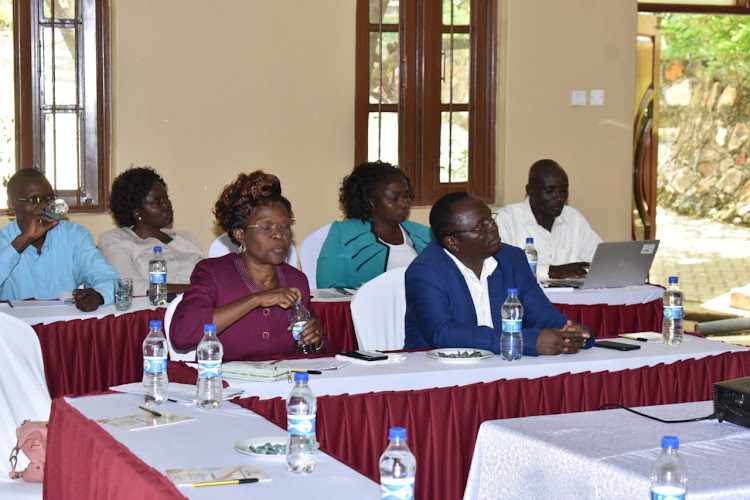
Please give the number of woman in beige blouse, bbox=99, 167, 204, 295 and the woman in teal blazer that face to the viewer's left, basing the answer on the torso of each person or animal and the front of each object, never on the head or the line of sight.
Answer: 0

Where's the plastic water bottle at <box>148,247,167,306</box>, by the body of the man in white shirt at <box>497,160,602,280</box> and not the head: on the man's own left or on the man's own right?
on the man's own right

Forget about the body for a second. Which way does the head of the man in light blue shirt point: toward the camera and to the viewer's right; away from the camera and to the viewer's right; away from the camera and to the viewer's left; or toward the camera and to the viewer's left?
toward the camera and to the viewer's right

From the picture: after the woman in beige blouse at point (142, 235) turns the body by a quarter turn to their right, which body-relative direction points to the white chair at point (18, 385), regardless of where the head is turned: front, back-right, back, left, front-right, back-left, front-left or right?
front-left

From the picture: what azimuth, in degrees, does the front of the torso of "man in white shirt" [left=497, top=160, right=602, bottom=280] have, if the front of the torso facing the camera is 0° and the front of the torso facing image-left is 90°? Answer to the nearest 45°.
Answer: approximately 315°

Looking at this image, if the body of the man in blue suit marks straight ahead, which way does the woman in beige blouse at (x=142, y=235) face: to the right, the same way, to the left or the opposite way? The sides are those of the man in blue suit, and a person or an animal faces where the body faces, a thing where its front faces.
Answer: the same way

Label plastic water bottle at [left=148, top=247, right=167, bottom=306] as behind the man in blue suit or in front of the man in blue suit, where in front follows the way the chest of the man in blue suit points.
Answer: behind

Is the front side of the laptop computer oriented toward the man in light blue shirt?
no

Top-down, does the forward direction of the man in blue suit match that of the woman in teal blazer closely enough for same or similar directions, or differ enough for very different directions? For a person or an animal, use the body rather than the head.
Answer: same or similar directions

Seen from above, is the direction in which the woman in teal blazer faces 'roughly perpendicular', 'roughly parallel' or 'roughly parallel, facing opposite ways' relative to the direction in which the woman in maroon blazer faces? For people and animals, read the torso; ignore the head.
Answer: roughly parallel

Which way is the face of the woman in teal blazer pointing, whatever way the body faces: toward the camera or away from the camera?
toward the camera

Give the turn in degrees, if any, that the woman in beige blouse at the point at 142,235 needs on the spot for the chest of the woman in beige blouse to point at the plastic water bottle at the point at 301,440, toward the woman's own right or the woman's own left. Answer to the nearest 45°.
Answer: approximately 45° to the woman's own right

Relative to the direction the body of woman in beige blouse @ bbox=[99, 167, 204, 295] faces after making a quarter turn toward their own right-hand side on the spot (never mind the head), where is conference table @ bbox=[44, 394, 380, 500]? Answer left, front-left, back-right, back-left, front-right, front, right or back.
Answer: front-left

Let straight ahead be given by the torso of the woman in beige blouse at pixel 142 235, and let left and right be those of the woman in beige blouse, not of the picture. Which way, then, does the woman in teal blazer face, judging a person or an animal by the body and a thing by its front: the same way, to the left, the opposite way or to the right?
the same way

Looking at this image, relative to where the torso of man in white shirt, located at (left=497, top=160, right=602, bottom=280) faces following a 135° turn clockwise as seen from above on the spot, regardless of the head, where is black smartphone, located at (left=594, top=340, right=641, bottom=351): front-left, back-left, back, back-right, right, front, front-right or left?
left

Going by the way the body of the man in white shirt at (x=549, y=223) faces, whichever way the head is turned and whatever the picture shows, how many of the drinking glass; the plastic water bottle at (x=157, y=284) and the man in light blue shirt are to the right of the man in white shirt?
3

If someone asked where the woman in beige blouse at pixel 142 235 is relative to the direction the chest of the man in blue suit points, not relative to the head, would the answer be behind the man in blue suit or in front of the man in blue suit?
behind
